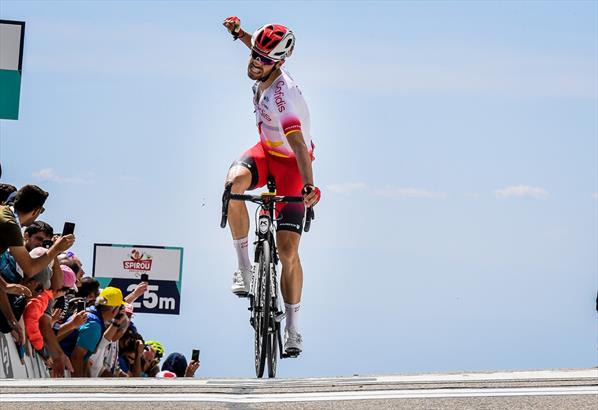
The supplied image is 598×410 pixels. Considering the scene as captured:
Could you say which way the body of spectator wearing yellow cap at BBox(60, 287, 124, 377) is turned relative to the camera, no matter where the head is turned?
to the viewer's right

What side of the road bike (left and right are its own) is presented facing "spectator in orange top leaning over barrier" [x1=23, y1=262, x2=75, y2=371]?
right

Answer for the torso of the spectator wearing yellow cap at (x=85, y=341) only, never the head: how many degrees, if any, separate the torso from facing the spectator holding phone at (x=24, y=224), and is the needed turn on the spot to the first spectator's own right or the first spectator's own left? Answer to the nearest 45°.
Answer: approximately 90° to the first spectator's own right

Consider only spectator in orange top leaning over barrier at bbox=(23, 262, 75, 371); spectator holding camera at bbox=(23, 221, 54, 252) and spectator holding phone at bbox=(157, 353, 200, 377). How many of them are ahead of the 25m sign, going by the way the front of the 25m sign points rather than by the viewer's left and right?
3

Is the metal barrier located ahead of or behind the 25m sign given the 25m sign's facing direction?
ahead

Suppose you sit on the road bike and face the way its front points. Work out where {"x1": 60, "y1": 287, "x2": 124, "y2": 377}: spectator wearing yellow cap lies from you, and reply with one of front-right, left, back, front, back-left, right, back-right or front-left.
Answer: back-right

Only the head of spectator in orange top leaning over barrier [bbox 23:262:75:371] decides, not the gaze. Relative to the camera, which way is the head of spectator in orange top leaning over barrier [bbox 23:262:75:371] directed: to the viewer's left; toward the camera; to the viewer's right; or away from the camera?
to the viewer's right

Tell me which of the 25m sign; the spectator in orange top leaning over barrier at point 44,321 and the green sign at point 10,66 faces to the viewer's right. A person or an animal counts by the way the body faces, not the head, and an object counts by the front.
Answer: the spectator in orange top leaning over barrier

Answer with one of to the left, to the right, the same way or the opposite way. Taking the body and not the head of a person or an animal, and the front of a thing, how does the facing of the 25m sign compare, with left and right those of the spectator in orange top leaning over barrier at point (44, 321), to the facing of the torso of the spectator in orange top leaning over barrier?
to the right

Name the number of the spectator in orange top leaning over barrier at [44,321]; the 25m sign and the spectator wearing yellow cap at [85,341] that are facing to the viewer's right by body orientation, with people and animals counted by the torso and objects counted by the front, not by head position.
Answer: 2

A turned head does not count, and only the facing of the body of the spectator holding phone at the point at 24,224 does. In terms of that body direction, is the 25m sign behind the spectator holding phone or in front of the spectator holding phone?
in front

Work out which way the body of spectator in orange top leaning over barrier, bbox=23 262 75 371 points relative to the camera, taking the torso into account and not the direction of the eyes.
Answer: to the viewer's right
